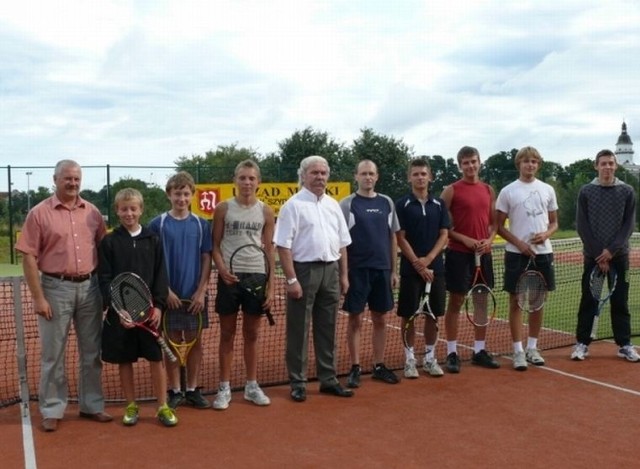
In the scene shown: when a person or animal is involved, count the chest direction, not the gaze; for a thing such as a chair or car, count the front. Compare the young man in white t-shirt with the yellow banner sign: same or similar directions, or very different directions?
same or similar directions

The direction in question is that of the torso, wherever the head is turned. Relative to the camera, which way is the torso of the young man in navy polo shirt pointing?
toward the camera

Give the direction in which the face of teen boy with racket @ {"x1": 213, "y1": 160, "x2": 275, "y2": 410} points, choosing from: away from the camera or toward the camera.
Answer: toward the camera

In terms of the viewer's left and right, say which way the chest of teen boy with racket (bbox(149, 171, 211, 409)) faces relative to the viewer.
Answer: facing the viewer

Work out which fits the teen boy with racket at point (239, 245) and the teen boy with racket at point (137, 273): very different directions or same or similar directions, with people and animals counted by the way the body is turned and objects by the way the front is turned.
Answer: same or similar directions

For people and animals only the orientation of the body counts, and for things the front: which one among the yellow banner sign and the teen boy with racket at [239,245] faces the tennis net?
the yellow banner sign

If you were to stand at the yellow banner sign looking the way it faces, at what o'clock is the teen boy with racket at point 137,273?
The teen boy with racket is roughly at 12 o'clock from the yellow banner sign.

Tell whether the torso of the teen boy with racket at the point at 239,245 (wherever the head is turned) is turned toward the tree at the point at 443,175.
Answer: no

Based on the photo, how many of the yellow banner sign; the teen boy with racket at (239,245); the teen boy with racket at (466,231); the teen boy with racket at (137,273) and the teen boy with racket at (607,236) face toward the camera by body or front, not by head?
5

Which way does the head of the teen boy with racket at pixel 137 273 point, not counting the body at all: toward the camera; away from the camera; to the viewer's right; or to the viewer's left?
toward the camera

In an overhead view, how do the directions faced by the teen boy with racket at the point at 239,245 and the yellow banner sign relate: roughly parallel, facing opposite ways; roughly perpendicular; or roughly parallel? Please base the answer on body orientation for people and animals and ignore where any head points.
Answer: roughly parallel

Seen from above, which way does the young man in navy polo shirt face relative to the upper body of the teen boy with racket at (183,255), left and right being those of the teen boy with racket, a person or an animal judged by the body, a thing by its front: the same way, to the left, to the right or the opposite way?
the same way

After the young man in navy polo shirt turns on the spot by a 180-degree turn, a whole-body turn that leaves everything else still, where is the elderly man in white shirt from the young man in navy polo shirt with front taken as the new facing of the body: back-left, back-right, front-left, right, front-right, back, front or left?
back-left

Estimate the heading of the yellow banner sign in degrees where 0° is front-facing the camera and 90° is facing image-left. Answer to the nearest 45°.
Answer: approximately 0°

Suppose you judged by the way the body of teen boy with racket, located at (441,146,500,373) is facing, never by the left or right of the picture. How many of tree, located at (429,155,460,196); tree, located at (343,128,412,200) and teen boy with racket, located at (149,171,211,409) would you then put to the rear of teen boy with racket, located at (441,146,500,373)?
2

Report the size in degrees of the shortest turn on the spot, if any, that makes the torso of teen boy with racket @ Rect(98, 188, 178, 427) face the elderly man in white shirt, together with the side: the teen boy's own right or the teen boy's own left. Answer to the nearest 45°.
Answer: approximately 90° to the teen boy's own left

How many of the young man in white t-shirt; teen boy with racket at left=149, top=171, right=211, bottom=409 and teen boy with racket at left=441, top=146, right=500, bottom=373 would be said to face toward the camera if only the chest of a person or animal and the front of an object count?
3

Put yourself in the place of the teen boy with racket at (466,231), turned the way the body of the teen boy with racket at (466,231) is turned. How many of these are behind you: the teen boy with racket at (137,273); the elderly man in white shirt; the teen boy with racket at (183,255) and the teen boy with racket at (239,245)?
0

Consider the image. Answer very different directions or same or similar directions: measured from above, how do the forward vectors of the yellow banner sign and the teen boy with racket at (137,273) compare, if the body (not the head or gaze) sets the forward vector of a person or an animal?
same or similar directions

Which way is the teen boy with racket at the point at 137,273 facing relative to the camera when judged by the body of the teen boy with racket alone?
toward the camera
